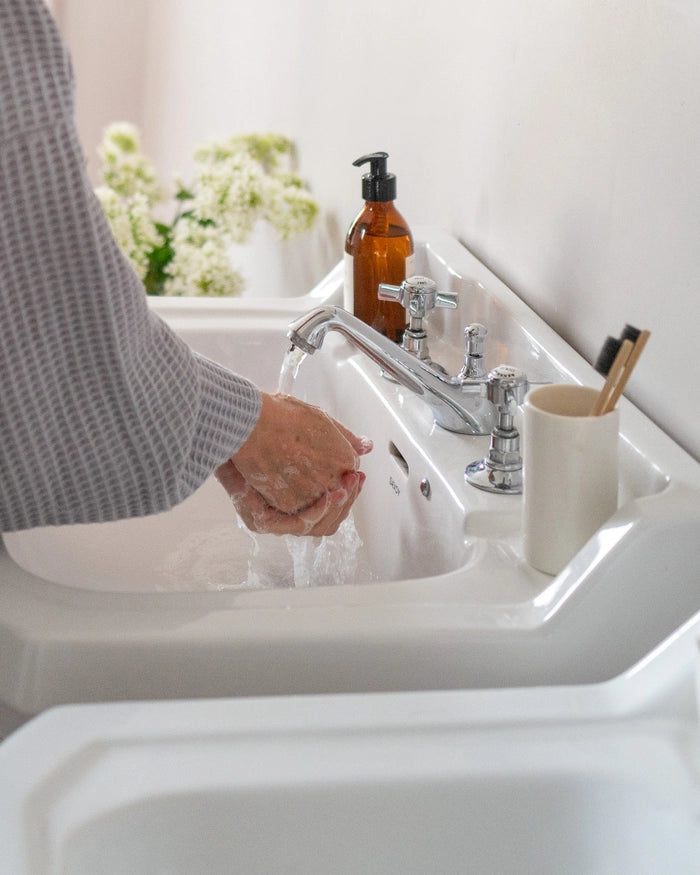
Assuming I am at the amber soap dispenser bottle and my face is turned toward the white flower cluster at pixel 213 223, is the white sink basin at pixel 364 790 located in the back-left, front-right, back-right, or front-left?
back-left

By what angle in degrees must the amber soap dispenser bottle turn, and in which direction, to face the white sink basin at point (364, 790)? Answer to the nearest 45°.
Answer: approximately 90° to its left

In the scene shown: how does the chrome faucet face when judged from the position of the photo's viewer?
facing to the left of the viewer

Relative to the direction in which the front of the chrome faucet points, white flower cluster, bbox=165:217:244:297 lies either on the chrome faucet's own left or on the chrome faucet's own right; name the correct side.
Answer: on the chrome faucet's own right

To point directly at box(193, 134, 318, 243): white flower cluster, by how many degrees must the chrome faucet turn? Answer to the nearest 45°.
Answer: approximately 90° to its right

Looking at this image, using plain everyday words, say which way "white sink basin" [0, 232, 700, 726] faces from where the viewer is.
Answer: facing to the left of the viewer

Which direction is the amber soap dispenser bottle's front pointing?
to the viewer's left
